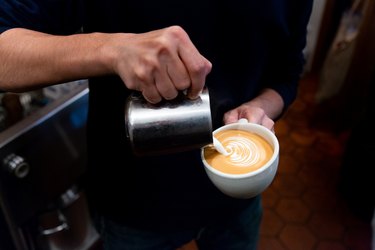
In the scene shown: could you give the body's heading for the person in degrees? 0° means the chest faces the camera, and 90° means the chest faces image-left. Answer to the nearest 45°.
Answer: approximately 0°
